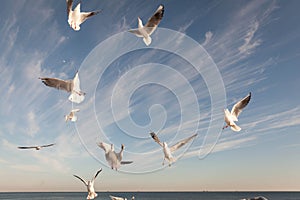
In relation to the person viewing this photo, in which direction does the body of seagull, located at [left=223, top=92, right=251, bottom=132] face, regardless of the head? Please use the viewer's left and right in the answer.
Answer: facing to the left of the viewer

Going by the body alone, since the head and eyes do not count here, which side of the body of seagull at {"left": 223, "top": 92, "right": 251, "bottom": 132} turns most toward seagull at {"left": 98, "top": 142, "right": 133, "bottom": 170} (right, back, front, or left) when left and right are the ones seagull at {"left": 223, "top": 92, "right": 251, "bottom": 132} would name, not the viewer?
front

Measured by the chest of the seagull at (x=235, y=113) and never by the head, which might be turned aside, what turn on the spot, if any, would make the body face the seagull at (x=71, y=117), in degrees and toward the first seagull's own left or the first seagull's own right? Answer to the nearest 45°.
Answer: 0° — it already faces it

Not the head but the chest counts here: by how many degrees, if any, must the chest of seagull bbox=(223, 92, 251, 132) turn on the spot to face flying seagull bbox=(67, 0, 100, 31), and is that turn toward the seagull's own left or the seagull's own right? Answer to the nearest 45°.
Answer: approximately 45° to the seagull's own left

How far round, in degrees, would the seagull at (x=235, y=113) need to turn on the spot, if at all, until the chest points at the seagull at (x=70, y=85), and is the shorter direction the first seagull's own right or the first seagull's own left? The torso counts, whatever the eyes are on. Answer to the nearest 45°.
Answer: approximately 45° to the first seagull's own left

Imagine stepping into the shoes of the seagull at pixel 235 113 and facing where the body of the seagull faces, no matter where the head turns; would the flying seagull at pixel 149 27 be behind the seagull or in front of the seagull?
in front
